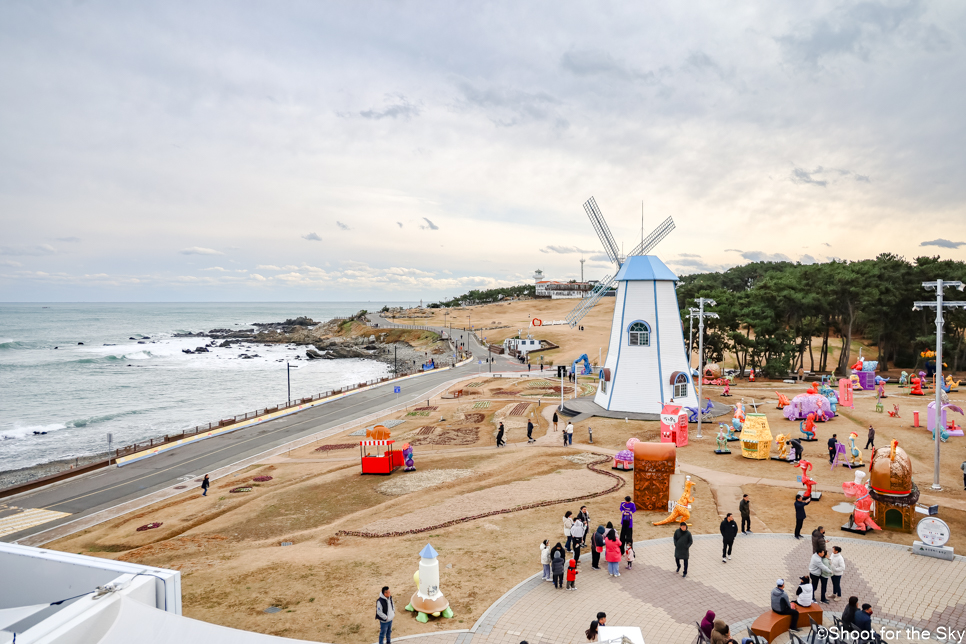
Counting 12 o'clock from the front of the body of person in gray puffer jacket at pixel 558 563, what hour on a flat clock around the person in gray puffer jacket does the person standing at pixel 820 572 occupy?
The person standing is roughly at 3 o'clock from the person in gray puffer jacket.

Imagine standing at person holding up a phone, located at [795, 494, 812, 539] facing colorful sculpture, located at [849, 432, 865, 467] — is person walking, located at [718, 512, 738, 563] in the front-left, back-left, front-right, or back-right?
back-left

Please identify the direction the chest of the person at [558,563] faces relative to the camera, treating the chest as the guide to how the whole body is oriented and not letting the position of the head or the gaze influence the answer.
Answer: away from the camera

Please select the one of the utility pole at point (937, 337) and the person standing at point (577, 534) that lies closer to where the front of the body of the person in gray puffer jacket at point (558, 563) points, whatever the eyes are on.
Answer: the person standing
